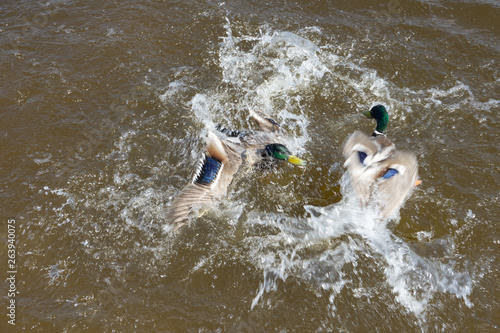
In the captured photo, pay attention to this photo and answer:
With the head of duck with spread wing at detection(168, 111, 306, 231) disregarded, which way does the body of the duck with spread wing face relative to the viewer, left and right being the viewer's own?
facing to the right of the viewer

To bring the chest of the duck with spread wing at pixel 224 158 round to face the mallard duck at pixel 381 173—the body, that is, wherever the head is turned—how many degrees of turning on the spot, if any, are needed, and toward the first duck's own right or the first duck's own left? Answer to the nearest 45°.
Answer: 0° — it already faces it
